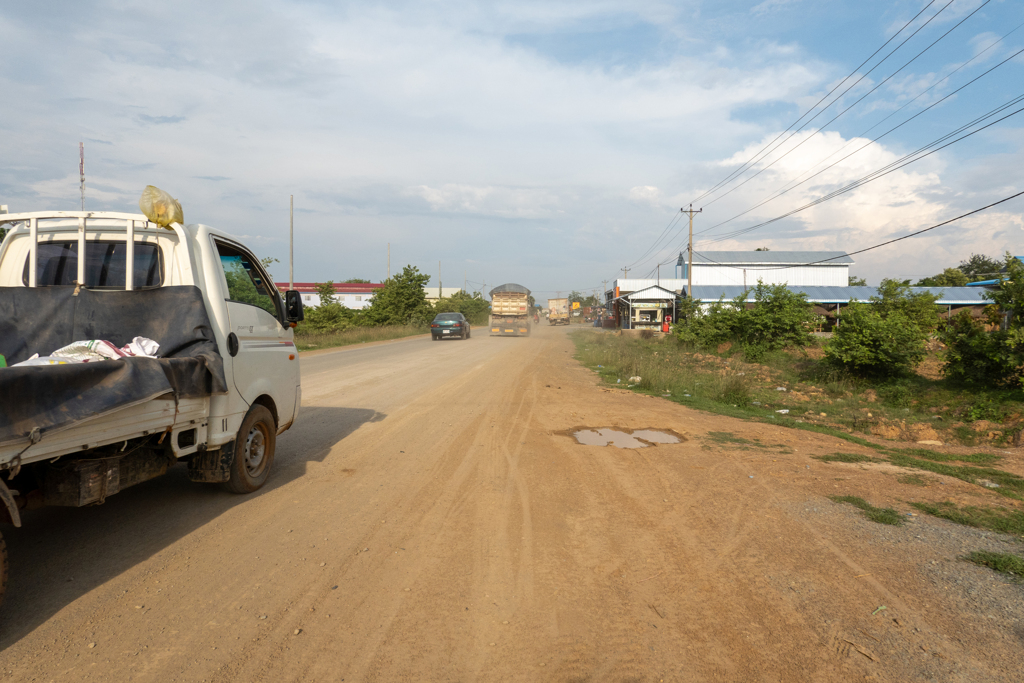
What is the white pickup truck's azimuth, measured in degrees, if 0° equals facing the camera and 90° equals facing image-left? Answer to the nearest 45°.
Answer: approximately 225°

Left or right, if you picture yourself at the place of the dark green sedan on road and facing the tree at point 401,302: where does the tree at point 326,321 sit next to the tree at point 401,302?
left

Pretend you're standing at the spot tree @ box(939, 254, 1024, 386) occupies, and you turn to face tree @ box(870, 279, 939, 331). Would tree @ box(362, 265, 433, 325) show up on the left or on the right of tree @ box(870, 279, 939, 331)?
left

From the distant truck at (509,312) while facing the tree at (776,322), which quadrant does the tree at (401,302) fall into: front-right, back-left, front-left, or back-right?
back-right
